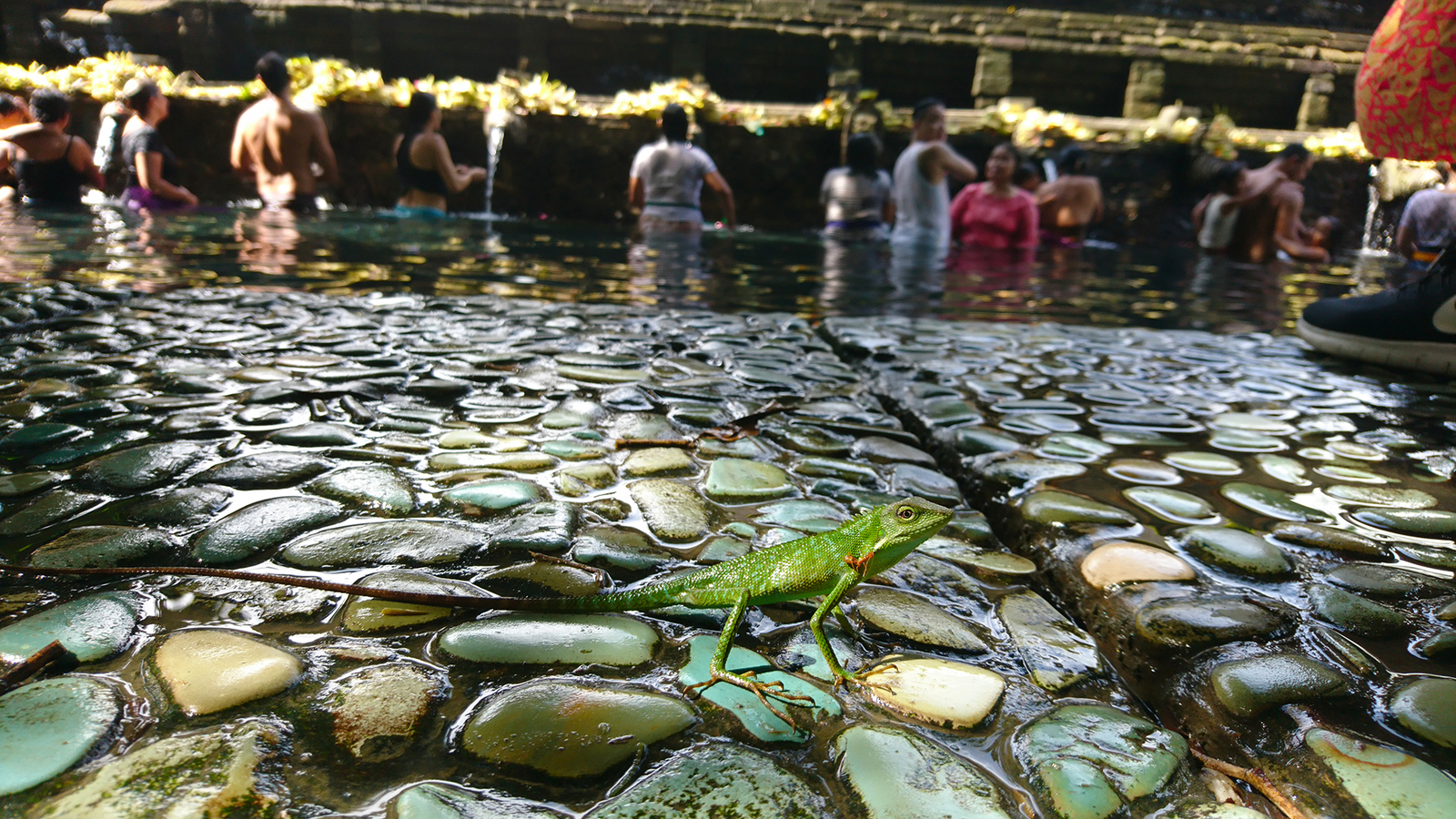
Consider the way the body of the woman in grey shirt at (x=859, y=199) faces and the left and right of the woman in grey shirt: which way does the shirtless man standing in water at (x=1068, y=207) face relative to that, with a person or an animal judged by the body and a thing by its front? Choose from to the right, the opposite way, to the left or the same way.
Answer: the same way

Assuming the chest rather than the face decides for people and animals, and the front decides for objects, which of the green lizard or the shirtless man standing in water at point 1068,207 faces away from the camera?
the shirtless man standing in water

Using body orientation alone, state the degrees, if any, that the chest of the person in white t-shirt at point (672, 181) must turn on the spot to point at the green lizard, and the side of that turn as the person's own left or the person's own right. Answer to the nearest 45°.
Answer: approximately 180°

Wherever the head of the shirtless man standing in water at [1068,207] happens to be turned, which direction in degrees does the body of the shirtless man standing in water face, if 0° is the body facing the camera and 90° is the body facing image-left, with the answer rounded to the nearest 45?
approximately 180°

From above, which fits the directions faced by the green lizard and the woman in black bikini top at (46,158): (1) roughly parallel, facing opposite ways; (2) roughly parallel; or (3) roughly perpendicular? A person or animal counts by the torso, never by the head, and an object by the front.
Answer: roughly perpendicular

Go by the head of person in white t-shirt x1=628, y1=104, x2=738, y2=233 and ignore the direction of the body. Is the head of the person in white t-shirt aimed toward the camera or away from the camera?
away from the camera

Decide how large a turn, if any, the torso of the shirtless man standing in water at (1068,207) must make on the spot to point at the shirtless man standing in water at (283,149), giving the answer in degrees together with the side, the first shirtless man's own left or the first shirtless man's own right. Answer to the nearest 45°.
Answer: approximately 135° to the first shirtless man's own left

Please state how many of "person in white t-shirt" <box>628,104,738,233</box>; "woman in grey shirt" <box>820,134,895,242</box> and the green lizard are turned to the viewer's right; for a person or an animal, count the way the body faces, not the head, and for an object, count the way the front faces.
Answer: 1

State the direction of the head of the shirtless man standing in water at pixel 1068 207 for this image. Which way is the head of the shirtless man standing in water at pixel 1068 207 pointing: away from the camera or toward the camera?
away from the camera

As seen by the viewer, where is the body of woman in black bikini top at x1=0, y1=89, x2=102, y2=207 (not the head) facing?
away from the camera

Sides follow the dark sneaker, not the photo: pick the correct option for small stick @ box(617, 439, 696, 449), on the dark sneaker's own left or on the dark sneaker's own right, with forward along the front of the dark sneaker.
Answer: on the dark sneaker's own left

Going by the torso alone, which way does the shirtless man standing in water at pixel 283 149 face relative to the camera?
away from the camera

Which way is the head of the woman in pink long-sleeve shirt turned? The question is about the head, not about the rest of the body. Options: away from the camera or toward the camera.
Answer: toward the camera

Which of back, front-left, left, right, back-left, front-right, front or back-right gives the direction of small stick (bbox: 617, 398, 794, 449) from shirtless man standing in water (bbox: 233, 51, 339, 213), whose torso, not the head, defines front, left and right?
back

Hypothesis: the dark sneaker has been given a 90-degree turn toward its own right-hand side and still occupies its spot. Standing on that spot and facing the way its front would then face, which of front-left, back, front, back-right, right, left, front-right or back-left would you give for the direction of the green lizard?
back

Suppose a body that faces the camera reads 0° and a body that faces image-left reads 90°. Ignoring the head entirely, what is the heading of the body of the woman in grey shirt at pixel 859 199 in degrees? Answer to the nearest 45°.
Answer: approximately 180°

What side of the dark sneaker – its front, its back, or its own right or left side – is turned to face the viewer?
left

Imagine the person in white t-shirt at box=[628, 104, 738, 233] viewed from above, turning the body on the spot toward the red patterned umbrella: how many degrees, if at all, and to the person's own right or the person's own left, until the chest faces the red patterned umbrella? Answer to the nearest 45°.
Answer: approximately 180°
